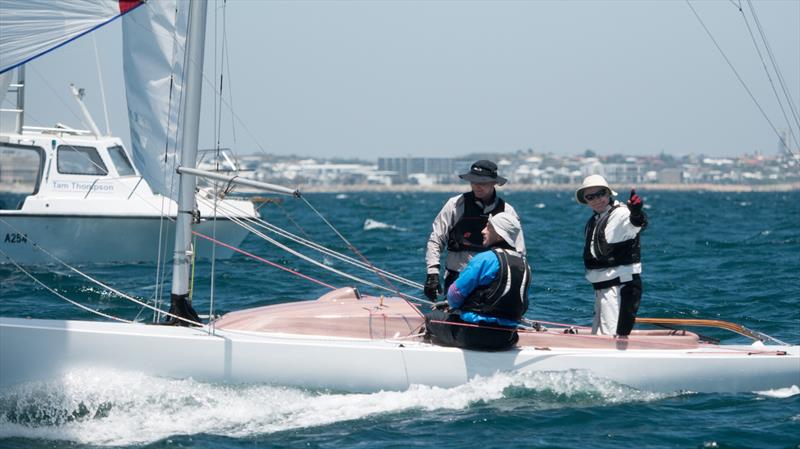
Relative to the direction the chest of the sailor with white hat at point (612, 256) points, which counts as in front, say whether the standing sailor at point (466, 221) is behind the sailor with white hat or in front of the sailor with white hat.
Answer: in front

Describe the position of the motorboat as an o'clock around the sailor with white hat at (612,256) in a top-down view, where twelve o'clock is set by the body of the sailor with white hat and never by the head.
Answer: The motorboat is roughly at 3 o'clock from the sailor with white hat.

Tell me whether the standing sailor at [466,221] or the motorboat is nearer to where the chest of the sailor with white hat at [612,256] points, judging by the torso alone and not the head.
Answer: the standing sailor

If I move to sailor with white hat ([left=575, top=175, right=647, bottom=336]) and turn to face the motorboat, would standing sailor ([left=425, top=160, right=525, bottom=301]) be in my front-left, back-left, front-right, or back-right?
front-left

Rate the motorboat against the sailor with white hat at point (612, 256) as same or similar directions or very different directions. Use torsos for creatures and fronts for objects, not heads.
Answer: very different directions

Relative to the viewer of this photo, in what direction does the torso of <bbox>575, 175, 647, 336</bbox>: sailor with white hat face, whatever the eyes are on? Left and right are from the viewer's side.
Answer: facing the viewer and to the left of the viewer

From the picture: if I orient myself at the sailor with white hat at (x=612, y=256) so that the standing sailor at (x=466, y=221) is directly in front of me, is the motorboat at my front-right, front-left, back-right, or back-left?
front-right

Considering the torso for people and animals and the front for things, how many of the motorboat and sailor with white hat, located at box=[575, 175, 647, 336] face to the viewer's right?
1

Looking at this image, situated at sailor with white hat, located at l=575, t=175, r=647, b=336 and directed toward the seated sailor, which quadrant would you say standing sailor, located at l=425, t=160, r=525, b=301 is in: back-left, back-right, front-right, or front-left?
front-right

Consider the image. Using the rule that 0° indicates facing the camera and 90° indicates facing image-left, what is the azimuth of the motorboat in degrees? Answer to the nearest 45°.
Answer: approximately 270°
